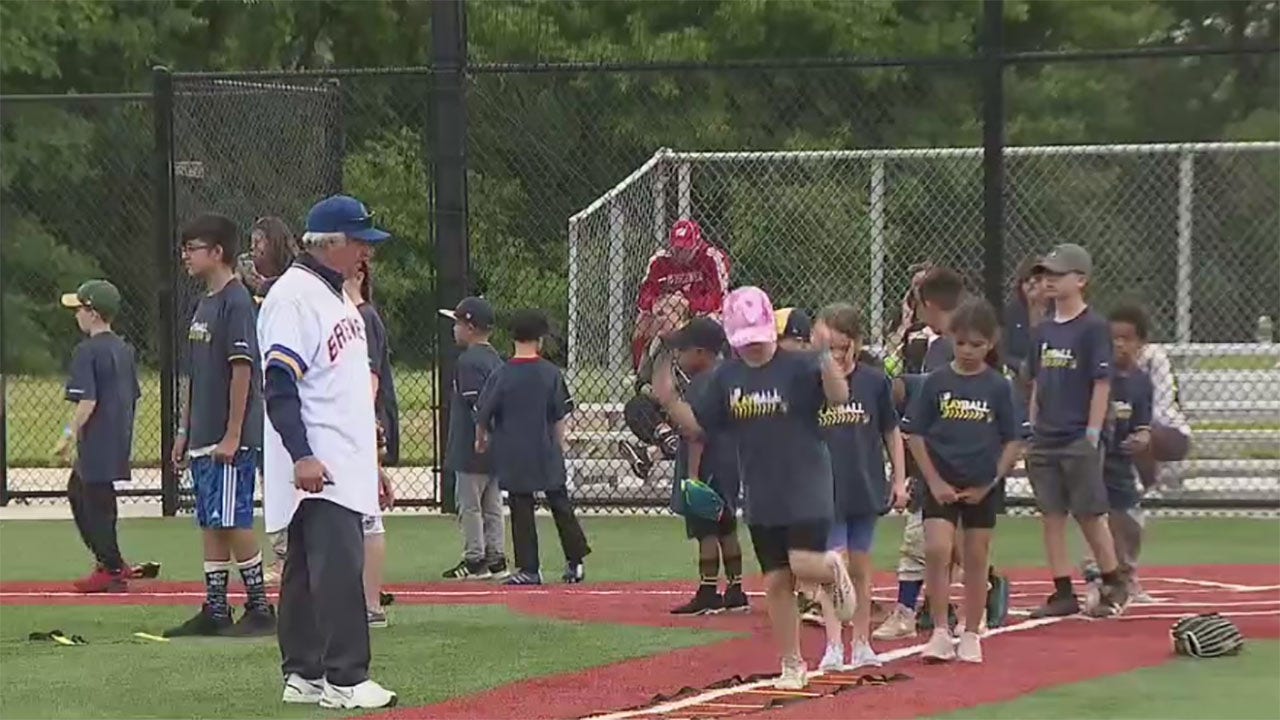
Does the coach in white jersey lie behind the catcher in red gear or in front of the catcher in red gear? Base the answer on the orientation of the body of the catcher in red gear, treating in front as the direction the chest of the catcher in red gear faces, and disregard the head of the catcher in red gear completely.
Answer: in front

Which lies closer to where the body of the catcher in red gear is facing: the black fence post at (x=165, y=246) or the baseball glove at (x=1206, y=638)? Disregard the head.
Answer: the baseball glove

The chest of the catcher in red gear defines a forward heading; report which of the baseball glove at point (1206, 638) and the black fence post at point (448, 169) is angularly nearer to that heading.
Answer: the baseball glove

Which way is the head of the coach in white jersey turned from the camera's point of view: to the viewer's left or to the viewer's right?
to the viewer's right

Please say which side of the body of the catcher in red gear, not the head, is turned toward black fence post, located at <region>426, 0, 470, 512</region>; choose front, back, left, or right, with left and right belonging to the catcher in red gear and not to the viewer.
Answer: right

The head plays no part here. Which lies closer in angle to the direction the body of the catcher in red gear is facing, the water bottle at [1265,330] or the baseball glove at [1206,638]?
the baseball glove

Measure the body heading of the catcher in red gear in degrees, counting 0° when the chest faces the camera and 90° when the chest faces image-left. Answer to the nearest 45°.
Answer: approximately 0°
